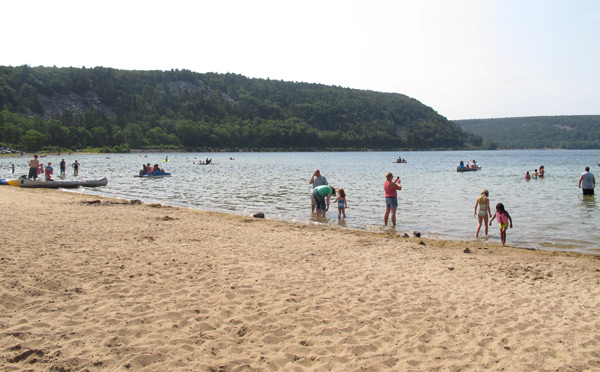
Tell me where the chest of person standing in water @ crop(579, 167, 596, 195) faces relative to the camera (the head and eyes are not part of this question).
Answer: away from the camera

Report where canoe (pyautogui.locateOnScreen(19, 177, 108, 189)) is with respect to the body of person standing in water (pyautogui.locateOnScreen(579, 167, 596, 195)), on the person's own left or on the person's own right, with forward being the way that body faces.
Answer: on the person's own left
